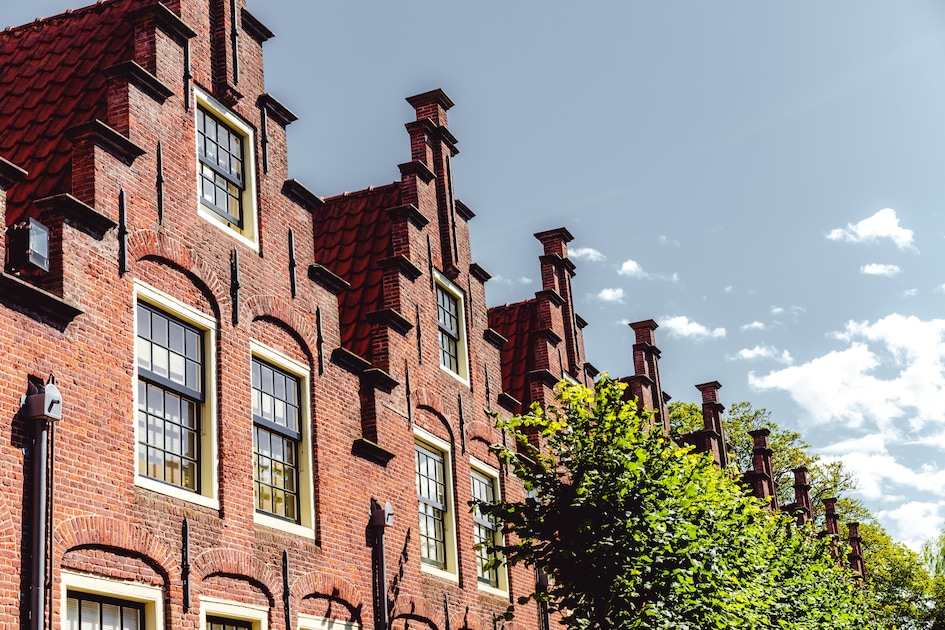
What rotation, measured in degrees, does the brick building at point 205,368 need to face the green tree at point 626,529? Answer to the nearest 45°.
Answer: approximately 90° to its left
